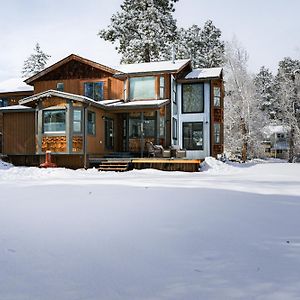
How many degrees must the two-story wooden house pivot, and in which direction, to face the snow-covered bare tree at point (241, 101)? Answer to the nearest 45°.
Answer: approximately 135° to its left

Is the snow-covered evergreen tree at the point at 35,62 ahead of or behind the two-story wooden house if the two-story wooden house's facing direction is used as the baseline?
behind

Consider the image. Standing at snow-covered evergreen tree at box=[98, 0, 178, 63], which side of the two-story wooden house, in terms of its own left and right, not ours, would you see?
back

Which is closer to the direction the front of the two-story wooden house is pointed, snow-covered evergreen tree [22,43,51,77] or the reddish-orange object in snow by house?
the reddish-orange object in snow by house

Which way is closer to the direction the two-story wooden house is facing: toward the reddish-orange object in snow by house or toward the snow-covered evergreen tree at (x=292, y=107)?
the reddish-orange object in snow by house

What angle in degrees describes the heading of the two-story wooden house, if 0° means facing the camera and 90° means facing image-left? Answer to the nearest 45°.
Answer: approximately 0°

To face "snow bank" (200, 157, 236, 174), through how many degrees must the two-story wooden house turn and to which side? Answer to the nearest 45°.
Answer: approximately 45° to its left

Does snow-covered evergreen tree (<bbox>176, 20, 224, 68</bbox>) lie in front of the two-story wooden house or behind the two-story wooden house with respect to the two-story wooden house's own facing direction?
behind
